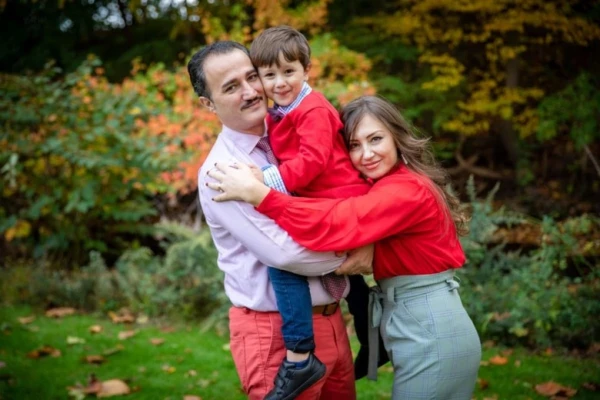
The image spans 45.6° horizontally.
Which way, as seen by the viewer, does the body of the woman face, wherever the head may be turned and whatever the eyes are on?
to the viewer's left

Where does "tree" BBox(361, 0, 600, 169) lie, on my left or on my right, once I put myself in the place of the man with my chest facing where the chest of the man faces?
on my left

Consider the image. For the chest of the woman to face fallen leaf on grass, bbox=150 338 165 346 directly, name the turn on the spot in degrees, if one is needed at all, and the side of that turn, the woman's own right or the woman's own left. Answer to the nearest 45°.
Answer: approximately 45° to the woman's own right

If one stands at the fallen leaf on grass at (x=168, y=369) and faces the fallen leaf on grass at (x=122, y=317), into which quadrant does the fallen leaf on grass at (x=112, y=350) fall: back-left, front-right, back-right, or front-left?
front-left

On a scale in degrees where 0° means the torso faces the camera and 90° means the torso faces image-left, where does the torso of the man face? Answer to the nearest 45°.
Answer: approximately 315°

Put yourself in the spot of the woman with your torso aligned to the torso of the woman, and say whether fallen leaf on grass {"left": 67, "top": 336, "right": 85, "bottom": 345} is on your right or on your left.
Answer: on your right
